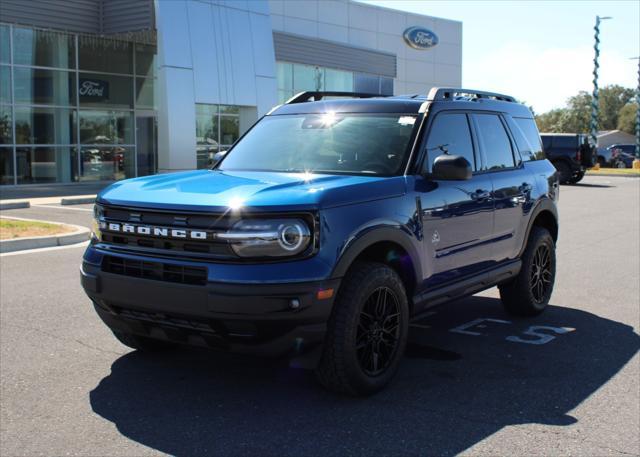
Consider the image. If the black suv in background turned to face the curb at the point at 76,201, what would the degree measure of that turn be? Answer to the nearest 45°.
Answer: approximately 90° to its left

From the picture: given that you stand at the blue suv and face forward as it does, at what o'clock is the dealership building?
The dealership building is roughly at 4 o'clock from the blue suv.

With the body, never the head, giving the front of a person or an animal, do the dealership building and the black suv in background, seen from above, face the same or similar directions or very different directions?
very different directions

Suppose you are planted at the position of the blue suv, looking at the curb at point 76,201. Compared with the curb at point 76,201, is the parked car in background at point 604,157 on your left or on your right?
right

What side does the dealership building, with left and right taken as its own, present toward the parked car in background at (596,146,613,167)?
left

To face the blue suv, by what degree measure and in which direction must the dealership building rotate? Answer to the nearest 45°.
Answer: approximately 45° to its right

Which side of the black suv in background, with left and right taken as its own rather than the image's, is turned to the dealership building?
front
